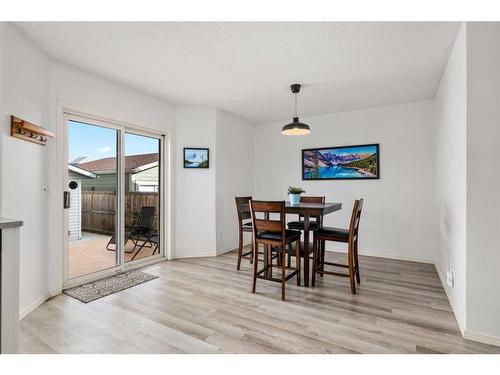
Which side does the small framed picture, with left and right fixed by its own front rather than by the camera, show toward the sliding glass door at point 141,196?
right

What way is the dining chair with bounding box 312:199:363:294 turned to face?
to the viewer's left

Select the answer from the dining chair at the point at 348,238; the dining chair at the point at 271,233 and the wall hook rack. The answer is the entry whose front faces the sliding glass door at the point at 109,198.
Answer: the dining chair at the point at 348,238

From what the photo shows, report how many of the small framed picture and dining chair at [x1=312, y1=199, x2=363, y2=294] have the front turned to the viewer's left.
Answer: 1

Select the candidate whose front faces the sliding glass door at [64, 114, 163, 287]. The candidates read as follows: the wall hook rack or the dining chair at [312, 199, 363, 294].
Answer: the dining chair

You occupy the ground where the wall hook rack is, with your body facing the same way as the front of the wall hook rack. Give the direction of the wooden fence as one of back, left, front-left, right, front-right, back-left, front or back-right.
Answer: left

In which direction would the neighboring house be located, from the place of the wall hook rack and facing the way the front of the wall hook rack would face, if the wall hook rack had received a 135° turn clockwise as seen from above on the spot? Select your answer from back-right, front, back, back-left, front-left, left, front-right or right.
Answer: back-right

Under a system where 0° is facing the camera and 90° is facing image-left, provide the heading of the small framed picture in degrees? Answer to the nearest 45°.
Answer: approximately 0°

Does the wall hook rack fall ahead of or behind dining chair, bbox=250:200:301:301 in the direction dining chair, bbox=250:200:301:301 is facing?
behind

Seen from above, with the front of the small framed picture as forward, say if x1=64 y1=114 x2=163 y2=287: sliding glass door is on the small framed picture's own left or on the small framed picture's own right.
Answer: on the small framed picture's own right

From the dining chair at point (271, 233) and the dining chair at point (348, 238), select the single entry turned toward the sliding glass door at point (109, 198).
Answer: the dining chair at point (348, 238)

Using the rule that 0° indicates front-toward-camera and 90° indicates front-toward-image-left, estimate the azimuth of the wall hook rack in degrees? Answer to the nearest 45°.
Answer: approximately 315°

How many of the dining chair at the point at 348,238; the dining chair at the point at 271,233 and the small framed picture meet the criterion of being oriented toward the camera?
1

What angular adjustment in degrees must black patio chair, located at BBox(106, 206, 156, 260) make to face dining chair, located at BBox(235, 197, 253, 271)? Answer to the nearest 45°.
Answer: approximately 90° to its left

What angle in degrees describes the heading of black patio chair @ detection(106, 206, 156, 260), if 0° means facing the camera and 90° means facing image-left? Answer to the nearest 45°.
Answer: approximately 45°

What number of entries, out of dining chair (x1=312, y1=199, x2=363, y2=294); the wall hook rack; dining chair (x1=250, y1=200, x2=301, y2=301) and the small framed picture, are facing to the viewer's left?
1
